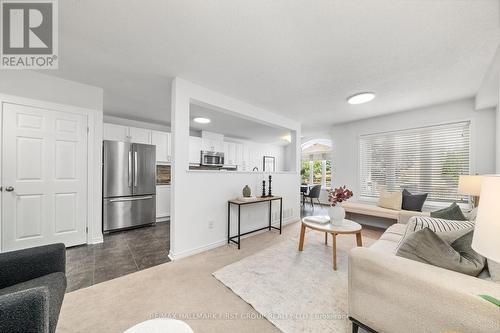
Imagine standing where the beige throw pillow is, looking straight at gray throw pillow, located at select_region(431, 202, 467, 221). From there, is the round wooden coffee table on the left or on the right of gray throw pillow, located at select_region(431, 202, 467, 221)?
right

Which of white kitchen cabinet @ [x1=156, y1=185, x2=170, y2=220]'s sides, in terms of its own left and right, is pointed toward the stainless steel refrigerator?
right

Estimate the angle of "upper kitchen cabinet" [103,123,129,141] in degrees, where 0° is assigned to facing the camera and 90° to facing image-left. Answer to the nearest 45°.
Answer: approximately 0°

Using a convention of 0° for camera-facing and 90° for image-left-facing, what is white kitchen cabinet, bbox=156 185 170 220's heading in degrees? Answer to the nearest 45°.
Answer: approximately 315°

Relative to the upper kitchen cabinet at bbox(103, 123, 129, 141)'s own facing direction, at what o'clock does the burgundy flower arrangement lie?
The burgundy flower arrangement is roughly at 11 o'clock from the upper kitchen cabinet.

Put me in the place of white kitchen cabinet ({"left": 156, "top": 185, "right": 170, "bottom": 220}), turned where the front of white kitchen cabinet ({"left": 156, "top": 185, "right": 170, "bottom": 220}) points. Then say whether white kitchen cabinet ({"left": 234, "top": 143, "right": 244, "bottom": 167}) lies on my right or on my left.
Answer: on my left

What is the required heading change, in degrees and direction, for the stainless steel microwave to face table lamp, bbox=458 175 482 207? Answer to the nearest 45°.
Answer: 0° — it already faces it

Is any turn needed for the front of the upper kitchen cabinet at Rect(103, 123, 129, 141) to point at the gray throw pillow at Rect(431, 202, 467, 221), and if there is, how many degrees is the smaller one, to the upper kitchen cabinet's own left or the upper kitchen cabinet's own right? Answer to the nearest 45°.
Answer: approximately 45° to the upper kitchen cabinet's own left

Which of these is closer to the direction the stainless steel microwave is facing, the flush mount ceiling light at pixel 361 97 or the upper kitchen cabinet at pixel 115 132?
the flush mount ceiling light

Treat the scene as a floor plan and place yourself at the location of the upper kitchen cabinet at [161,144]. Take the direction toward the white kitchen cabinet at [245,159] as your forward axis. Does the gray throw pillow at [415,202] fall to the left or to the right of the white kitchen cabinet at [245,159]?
right
